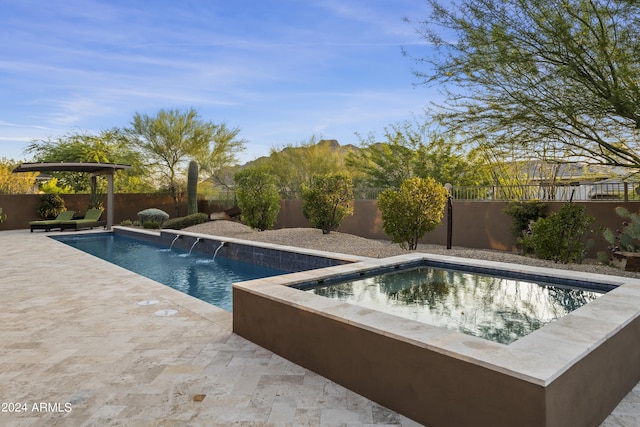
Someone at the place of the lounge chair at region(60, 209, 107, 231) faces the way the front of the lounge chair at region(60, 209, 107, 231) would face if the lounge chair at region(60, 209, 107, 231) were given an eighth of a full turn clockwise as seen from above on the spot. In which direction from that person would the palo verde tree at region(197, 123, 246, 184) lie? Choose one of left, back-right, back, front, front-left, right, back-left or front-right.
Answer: back-right

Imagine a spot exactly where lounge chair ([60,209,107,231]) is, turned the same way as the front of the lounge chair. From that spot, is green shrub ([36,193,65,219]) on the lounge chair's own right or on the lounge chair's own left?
on the lounge chair's own right

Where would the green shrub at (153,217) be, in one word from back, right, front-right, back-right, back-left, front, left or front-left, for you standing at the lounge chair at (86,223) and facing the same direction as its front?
back-left

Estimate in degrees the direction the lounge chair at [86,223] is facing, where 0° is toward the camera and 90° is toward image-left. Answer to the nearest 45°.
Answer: approximately 45°

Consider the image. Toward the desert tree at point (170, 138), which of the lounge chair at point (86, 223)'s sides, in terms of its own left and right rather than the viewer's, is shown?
back
